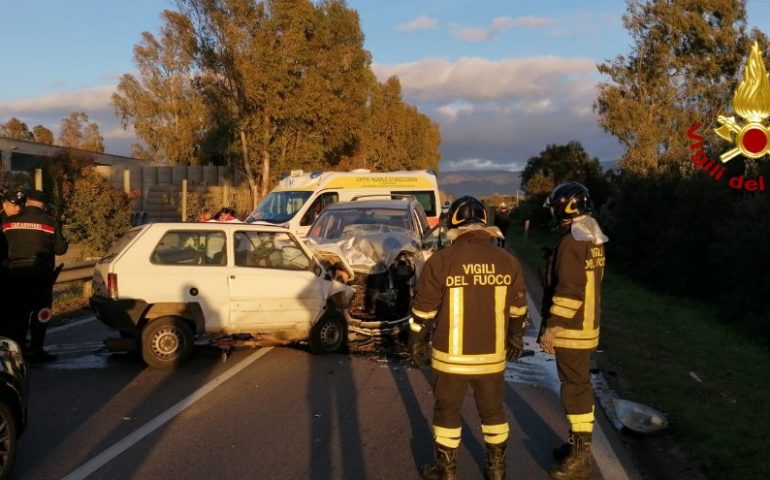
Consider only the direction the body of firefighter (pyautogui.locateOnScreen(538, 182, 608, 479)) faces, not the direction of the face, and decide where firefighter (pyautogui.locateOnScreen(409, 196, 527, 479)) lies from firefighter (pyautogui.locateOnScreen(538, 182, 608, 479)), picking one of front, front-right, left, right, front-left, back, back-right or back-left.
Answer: front-left

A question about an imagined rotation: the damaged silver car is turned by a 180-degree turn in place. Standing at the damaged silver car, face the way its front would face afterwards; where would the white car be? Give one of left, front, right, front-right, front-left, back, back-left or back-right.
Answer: back-left

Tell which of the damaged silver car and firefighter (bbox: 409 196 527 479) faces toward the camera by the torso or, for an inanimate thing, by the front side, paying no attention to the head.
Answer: the damaged silver car

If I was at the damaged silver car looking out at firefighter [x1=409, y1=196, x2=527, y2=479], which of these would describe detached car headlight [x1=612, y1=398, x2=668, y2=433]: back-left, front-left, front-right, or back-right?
front-left

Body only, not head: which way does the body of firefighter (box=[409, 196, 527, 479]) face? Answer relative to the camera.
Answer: away from the camera

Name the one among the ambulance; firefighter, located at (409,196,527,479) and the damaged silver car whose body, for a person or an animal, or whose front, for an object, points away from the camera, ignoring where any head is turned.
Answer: the firefighter

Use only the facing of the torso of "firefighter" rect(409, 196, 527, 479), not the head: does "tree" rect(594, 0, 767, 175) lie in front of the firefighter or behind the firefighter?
in front

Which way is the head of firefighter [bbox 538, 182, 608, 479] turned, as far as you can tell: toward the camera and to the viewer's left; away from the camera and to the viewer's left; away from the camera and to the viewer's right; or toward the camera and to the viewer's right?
away from the camera and to the viewer's left

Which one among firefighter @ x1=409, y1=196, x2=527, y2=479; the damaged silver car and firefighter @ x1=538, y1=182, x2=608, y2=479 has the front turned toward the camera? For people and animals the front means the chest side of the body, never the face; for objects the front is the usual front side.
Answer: the damaged silver car

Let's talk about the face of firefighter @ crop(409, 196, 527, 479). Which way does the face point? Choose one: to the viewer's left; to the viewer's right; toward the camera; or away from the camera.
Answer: away from the camera

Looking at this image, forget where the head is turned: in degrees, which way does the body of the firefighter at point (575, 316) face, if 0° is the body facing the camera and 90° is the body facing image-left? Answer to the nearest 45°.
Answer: approximately 90°

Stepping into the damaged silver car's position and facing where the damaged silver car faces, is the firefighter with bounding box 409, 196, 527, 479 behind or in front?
in front

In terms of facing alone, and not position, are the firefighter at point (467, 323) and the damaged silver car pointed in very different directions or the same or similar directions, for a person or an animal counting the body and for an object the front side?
very different directions

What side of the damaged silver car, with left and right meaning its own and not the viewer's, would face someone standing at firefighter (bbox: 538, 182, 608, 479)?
front

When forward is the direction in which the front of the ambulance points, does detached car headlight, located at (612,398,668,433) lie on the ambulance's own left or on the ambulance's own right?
on the ambulance's own left

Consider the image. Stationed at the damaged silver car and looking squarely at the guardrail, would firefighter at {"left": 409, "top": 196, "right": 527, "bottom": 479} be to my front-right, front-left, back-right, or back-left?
back-left

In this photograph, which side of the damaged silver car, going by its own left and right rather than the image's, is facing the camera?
front

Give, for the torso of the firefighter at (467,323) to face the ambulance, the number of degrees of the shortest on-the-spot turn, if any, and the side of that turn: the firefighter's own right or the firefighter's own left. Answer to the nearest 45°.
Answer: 0° — they already face it
